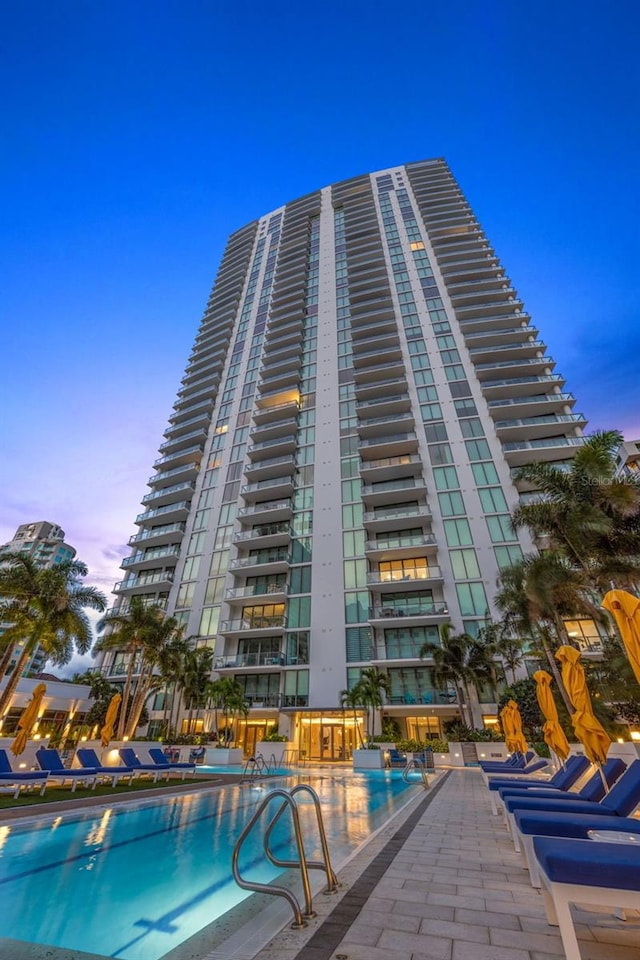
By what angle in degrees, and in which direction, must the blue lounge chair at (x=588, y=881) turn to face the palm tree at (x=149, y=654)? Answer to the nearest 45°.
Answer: approximately 45° to its right

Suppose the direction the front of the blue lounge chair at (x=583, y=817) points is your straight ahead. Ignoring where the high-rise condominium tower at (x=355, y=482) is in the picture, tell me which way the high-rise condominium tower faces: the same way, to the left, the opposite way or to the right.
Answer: to the left

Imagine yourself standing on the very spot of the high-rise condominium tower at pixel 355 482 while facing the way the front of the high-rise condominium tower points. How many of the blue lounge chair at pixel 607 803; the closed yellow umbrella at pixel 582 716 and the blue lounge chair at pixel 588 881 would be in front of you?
3

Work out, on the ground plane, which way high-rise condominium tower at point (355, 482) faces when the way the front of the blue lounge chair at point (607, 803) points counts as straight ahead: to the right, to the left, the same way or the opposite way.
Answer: to the left

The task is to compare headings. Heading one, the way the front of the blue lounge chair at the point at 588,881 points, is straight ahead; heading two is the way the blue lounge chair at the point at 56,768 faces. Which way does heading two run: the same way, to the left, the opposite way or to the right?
the opposite way

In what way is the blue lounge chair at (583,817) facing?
to the viewer's left

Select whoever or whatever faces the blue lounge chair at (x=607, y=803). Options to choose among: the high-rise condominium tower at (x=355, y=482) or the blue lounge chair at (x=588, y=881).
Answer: the high-rise condominium tower

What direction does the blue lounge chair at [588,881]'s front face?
to the viewer's left

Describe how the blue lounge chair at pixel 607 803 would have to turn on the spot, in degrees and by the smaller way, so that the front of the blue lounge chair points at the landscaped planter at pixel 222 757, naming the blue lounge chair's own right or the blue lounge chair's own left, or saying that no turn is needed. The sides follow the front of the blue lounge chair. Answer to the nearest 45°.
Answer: approximately 45° to the blue lounge chair's own right

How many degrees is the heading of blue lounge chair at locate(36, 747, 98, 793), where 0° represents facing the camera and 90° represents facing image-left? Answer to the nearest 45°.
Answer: approximately 315°

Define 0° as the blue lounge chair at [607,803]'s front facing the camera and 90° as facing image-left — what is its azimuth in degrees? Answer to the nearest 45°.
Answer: approximately 90°

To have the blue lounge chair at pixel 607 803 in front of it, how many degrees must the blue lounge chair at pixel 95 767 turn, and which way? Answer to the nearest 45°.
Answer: approximately 45° to its right

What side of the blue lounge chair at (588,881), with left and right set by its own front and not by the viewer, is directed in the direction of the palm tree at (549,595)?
right
